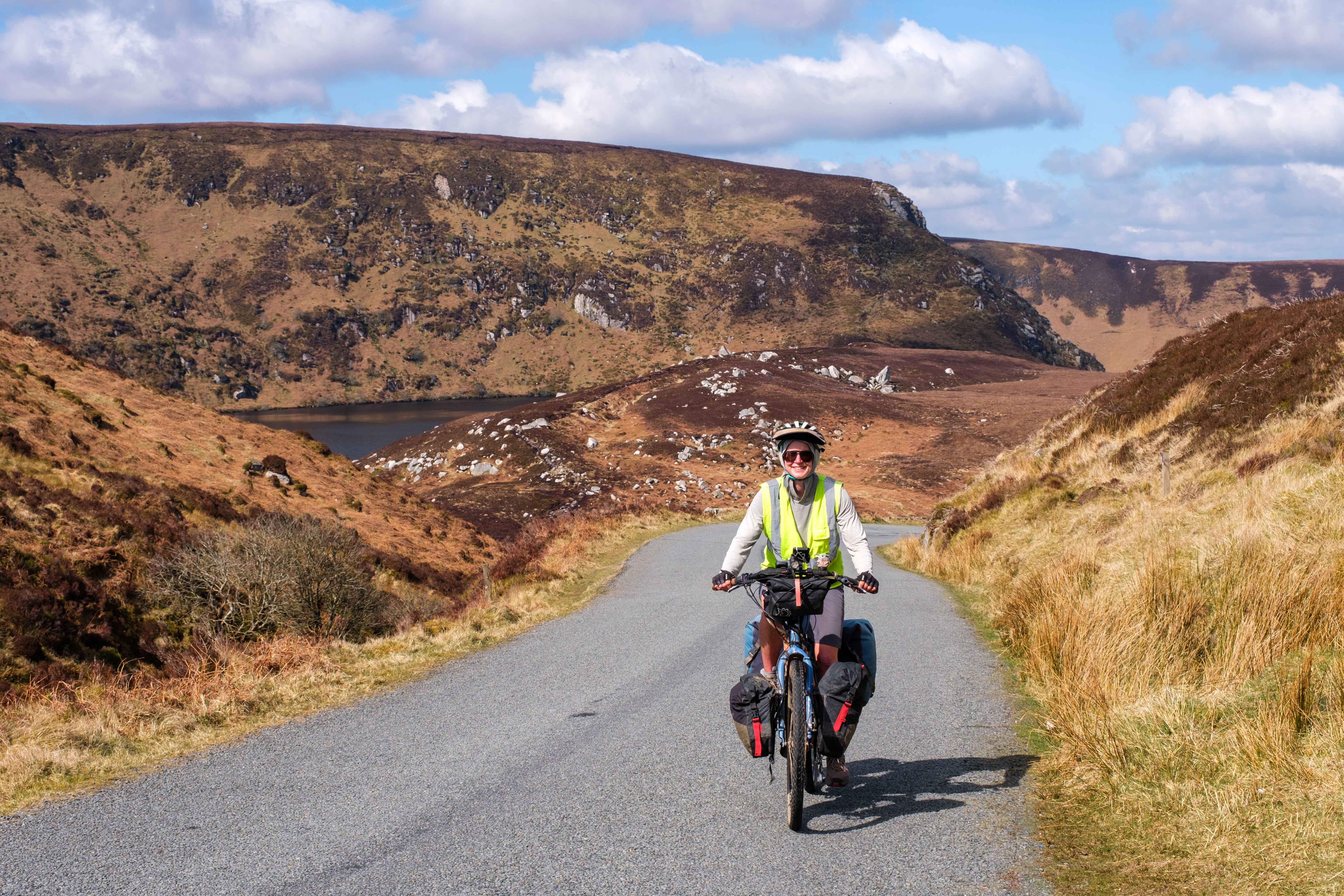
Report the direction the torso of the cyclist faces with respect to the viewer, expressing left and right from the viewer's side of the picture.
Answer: facing the viewer

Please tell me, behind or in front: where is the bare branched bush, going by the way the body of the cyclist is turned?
behind
